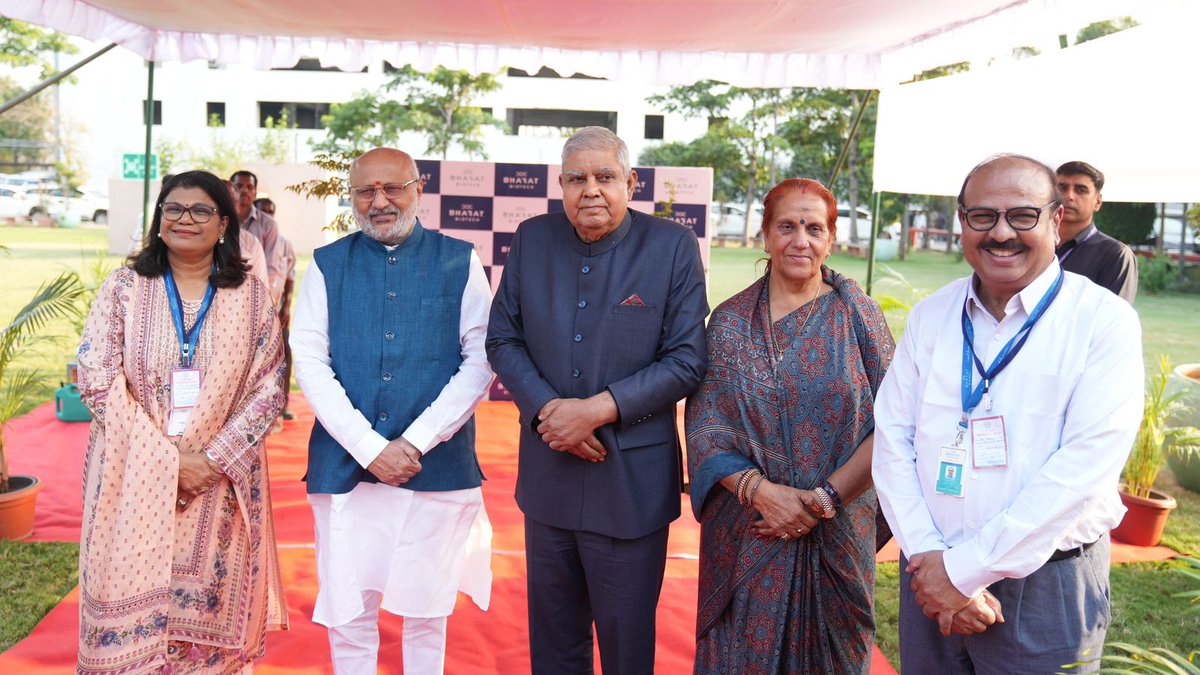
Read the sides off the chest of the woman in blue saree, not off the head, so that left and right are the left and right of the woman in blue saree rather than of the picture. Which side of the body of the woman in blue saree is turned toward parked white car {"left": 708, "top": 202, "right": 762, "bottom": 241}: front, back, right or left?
back

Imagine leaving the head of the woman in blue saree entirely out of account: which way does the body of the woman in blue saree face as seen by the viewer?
toward the camera

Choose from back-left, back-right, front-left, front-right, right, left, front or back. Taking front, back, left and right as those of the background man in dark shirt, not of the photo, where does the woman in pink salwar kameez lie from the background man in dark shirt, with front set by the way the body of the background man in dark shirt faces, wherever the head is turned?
front

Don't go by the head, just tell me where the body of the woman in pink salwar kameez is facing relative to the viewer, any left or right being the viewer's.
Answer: facing the viewer

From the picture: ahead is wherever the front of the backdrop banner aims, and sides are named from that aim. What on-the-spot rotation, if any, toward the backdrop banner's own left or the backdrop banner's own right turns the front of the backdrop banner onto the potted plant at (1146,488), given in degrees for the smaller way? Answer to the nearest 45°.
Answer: approximately 45° to the backdrop banner's own left

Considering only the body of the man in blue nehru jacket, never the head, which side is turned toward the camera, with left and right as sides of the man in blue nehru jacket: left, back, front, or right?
front

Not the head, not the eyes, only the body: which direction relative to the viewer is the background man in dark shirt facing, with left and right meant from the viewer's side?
facing the viewer and to the left of the viewer

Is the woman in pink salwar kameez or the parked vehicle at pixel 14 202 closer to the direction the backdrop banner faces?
the woman in pink salwar kameez

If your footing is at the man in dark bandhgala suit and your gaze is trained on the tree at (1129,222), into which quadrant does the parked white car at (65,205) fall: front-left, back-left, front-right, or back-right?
front-left
